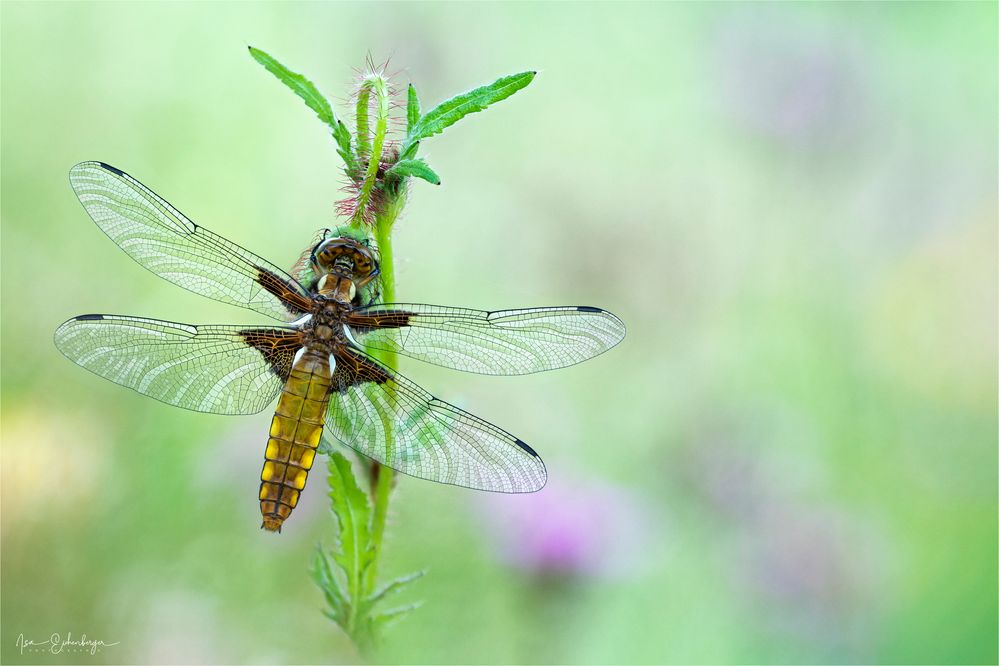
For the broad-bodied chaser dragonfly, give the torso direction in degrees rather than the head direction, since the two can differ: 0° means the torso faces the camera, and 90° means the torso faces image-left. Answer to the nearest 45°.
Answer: approximately 180°
